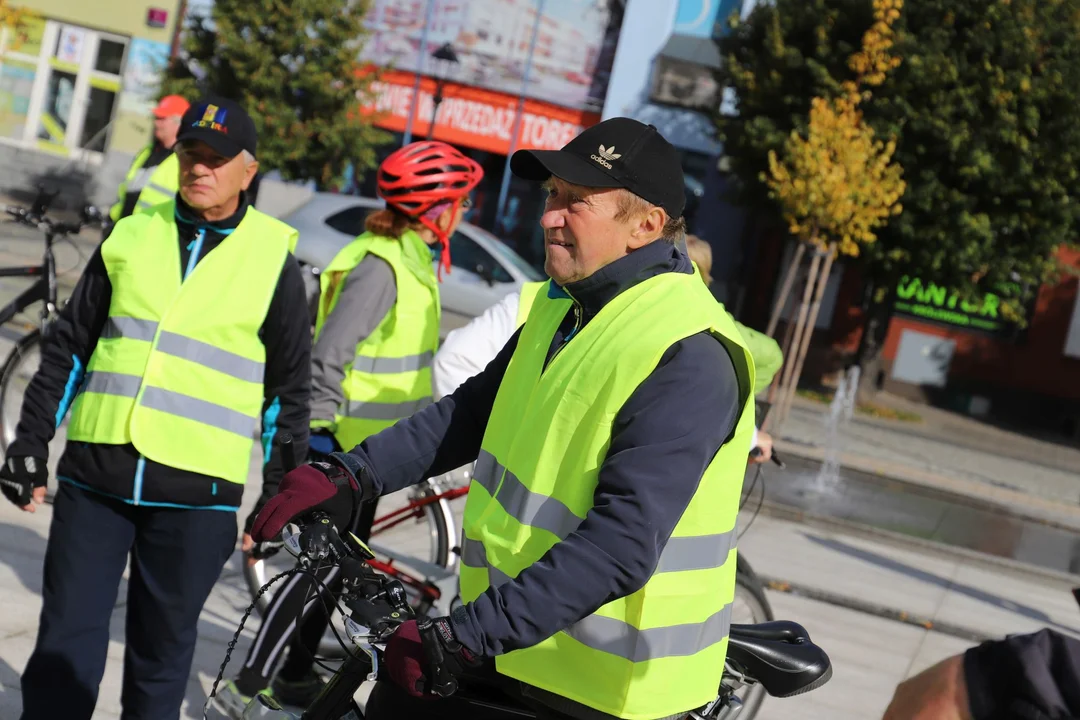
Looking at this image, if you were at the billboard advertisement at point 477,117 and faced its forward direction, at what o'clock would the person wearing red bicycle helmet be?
The person wearing red bicycle helmet is roughly at 12 o'clock from the billboard advertisement.

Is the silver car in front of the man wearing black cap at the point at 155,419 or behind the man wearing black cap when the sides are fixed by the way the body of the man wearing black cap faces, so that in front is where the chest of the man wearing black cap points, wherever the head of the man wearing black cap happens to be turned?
behind

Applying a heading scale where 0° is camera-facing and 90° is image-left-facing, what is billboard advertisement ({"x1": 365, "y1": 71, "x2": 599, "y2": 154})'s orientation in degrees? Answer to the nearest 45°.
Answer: approximately 0°

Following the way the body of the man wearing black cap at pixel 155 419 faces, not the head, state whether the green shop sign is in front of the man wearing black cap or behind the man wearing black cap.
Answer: behind

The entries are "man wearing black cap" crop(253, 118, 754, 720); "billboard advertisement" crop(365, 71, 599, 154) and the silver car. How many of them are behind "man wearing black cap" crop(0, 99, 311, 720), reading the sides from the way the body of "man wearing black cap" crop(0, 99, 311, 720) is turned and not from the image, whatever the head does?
2

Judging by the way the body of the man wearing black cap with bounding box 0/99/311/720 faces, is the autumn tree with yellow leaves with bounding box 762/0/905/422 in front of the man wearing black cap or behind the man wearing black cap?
behind

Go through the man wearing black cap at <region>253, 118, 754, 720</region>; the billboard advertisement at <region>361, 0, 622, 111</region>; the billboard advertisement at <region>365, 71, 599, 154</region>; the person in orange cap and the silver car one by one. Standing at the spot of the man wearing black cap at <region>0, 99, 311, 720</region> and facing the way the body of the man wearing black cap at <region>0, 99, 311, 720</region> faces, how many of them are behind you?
4

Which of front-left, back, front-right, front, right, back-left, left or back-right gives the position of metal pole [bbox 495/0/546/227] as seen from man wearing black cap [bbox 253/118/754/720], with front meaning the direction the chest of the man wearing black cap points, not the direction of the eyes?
back-right

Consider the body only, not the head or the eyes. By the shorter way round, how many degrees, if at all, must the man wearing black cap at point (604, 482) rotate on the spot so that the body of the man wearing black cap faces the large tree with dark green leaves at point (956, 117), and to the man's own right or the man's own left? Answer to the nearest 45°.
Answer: approximately 135° to the man's own right

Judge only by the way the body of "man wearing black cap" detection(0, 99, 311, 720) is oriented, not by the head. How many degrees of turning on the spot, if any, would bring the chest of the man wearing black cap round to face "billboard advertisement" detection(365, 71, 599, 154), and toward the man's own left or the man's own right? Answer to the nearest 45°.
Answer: approximately 180°

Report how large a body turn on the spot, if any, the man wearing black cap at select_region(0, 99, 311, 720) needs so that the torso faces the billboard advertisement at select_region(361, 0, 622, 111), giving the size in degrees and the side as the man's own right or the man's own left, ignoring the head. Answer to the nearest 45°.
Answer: approximately 180°
